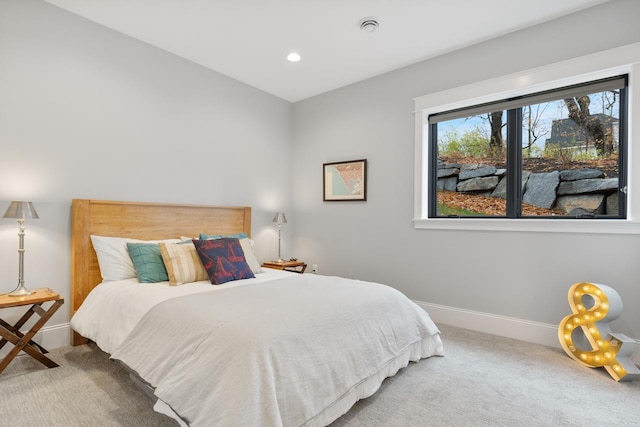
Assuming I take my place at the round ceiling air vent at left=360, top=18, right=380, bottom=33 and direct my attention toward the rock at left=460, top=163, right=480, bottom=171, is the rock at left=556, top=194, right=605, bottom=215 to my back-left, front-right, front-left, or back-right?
front-right

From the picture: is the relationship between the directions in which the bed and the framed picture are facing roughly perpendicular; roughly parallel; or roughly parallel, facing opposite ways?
roughly perpendicular

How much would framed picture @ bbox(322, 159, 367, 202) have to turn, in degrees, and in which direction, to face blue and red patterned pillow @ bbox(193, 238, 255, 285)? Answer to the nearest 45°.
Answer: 0° — it already faces it

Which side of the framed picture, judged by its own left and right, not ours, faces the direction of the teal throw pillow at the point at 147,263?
front

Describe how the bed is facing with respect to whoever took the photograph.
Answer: facing the viewer and to the right of the viewer

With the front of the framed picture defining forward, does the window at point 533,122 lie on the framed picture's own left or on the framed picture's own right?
on the framed picture's own left

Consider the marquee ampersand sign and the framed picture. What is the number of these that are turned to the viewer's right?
0

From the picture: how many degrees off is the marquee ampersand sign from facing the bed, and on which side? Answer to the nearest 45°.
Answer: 0° — it already faces it

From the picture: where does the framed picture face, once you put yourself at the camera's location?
facing the viewer and to the left of the viewer

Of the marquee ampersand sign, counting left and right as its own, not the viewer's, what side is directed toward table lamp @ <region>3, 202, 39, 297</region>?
front

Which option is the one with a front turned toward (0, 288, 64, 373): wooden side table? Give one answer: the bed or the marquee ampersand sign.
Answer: the marquee ampersand sign
